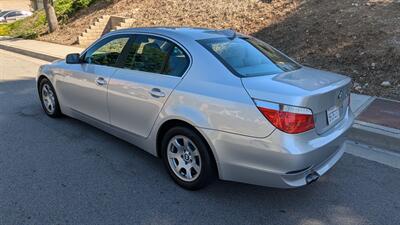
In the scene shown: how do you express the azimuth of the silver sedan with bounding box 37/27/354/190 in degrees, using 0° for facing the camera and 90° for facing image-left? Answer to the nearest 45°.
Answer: approximately 135°

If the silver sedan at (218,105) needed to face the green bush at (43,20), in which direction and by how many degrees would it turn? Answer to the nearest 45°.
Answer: approximately 45° to its right
